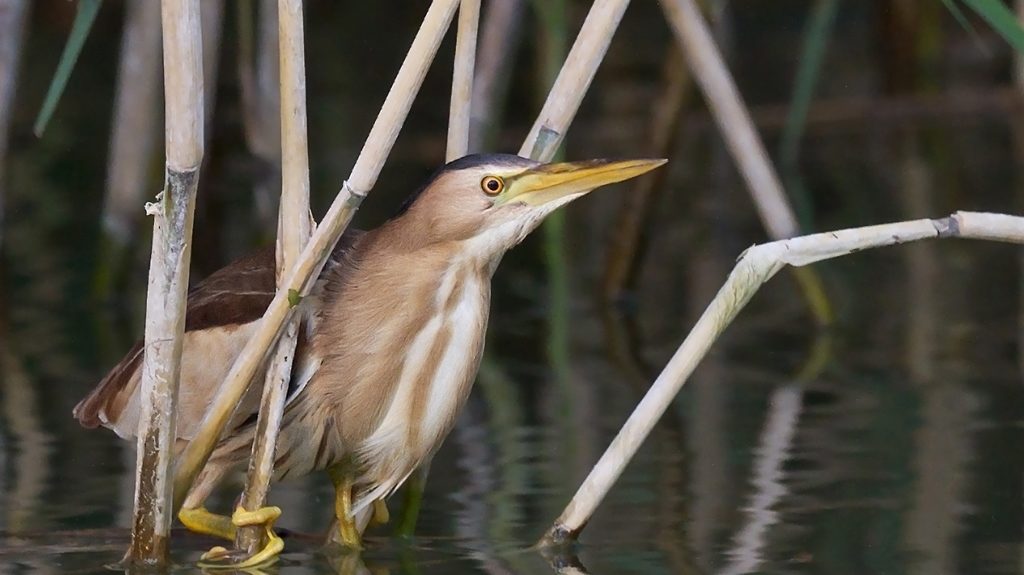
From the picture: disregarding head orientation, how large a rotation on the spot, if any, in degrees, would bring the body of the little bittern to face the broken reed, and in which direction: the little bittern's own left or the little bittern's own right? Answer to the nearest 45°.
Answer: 0° — it already faces it

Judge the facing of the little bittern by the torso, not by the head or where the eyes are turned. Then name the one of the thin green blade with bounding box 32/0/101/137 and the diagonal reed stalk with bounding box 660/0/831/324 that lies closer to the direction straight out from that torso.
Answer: the diagonal reed stalk

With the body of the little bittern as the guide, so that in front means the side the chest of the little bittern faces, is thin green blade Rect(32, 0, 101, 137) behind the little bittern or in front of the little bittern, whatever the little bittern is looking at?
behind

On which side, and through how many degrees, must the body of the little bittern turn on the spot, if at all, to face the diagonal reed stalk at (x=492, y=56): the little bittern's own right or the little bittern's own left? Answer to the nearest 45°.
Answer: approximately 90° to the little bittern's own left

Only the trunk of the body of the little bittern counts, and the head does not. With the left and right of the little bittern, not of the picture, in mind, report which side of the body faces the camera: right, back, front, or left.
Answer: right

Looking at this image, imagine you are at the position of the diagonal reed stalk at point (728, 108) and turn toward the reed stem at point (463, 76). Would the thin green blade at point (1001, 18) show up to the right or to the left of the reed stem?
left
